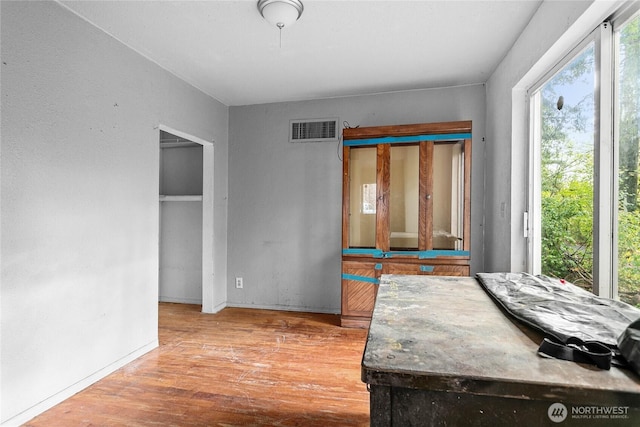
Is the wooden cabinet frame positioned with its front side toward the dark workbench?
yes

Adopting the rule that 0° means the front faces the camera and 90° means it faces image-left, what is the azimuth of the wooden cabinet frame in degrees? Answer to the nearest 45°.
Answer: approximately 0°

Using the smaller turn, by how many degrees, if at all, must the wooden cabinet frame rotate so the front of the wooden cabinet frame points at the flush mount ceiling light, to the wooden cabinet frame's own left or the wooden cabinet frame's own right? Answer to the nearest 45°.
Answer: approximately 45° to the wooden cabinet frame's own right
